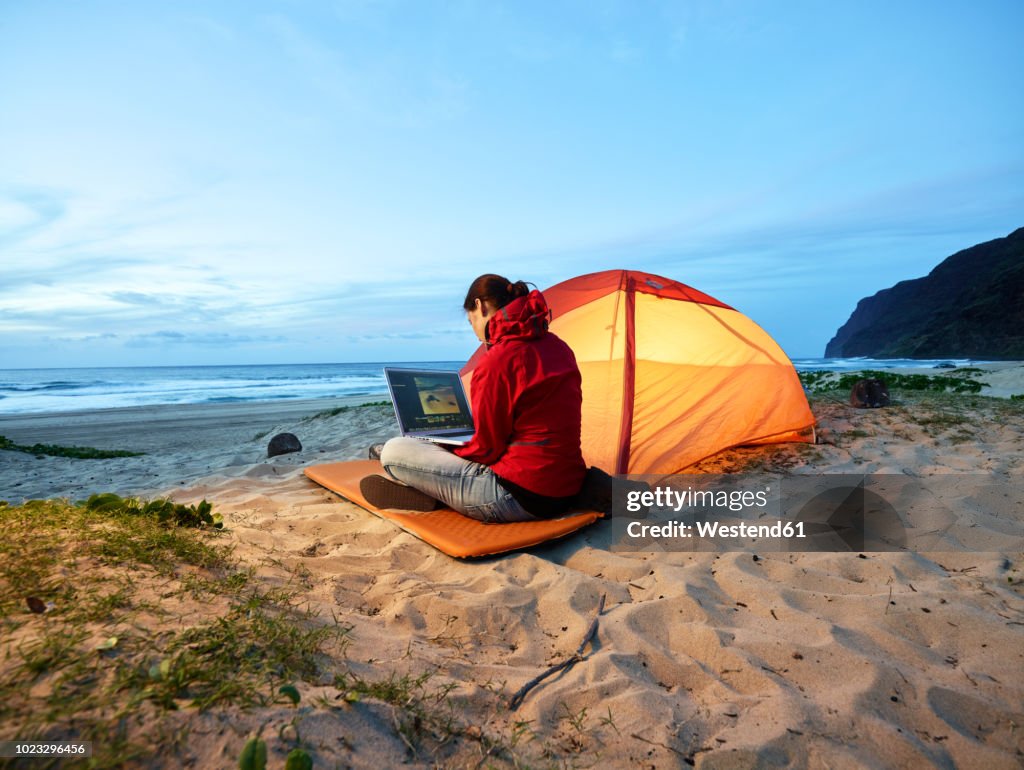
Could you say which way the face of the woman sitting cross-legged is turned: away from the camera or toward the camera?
away from the camera

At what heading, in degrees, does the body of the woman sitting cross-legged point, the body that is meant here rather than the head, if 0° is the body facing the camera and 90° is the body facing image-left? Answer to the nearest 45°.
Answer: approximately 135°

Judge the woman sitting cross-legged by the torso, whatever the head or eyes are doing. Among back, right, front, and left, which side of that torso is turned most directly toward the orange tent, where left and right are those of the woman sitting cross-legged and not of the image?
right

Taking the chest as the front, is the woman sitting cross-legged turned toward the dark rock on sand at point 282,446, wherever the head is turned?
yes

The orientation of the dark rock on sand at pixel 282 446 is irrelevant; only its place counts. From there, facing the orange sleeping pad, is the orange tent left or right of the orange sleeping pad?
left

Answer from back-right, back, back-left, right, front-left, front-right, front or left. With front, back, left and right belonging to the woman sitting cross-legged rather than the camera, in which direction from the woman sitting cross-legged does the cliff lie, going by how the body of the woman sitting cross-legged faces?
right
